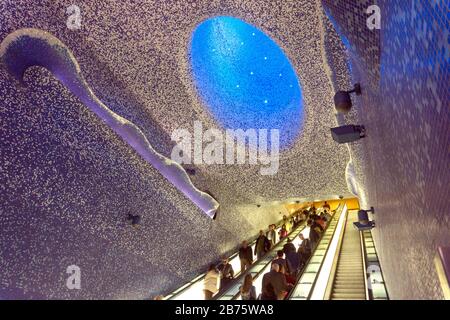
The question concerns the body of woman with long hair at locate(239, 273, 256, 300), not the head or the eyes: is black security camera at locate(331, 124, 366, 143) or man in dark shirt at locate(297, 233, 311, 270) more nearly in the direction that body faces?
the man in dark shirt

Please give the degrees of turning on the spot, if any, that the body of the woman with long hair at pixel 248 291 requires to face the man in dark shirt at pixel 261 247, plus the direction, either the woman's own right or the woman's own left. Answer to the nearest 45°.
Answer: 0° — they already face them

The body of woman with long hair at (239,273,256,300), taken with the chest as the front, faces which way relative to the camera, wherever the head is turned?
away from the camera
